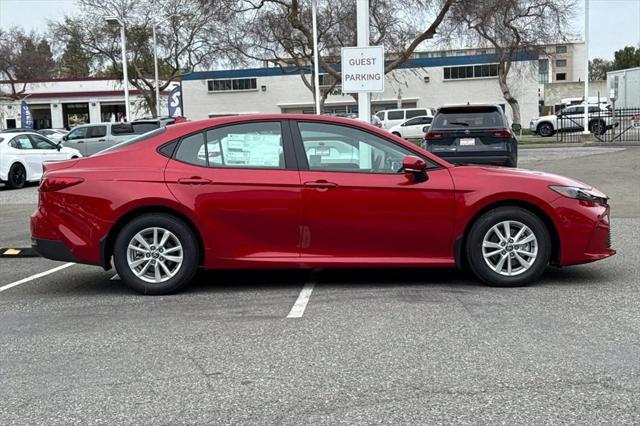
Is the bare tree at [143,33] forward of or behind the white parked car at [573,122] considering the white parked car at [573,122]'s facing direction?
forward

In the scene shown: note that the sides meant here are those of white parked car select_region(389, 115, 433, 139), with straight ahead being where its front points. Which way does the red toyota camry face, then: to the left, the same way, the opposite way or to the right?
the opposite way

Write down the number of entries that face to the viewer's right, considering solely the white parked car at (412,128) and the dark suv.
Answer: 0

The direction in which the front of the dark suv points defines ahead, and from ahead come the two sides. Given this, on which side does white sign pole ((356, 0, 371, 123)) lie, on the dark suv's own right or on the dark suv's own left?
on the dark suv's own left

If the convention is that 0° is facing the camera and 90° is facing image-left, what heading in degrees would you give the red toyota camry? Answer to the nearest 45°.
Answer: approximately 270°

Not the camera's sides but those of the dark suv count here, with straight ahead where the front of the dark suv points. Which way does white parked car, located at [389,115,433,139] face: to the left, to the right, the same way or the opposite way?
to the left

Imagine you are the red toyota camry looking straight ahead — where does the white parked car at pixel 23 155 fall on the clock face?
The white parked car is roughly at 8 o'clock from the red toyota camry.

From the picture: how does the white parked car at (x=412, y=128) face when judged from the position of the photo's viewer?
facing to the left of the viewer

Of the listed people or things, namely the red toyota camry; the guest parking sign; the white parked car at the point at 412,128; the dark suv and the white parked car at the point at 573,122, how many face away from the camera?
1

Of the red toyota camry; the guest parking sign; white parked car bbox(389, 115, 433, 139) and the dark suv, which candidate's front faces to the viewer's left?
the white parked car

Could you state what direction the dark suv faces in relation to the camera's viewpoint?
facing away from the viewer

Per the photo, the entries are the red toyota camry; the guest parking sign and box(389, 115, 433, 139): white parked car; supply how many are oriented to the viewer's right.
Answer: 1

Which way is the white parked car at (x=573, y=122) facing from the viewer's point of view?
to the viewer's left

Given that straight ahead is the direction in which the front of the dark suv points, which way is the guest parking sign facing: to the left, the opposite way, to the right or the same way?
the opposite way

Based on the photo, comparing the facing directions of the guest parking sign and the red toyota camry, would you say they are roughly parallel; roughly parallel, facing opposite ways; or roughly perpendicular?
roughly perpendicular
